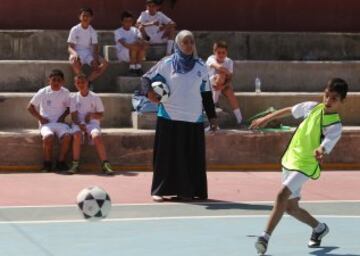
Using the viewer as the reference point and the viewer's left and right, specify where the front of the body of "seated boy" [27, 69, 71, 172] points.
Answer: facing the viewer

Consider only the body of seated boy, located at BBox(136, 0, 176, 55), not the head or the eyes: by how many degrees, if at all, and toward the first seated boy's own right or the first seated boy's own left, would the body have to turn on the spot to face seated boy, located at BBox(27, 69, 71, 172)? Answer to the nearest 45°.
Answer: approximately 45° to the first seated boy's own right

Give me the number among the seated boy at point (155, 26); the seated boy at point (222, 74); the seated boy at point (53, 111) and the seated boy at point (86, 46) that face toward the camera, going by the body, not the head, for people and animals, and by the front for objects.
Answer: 4

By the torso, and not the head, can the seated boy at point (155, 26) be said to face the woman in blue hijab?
yes

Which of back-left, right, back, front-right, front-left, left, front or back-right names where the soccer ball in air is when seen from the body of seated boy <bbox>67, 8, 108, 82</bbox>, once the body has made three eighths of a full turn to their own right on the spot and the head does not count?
back-left

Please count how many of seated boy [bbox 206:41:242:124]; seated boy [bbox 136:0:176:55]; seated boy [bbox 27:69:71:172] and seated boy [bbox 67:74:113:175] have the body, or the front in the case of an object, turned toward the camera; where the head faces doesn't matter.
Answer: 4

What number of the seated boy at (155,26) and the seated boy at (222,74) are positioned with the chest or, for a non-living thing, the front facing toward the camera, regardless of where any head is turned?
2

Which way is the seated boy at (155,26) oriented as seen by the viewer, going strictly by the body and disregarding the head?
toward the camera

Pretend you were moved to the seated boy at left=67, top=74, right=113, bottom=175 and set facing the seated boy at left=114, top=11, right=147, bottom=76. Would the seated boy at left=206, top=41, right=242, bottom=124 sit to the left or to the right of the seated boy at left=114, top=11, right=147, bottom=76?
right

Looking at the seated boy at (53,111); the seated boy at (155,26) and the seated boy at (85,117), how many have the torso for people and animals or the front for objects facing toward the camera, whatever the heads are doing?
3

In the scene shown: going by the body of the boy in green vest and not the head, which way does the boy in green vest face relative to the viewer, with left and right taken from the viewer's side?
facing the viewer and to the left of the viewer

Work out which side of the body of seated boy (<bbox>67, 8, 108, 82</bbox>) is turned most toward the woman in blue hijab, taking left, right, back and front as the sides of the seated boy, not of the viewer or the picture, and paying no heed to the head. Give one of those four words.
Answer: front

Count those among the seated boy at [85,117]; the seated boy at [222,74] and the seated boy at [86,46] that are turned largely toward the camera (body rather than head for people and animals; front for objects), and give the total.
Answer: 3

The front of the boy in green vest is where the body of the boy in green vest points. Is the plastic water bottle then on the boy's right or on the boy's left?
on the boy's right

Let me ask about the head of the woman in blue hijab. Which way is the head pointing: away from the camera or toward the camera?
toward the camera

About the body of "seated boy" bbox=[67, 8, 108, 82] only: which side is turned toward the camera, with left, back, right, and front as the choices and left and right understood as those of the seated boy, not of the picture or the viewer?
front
